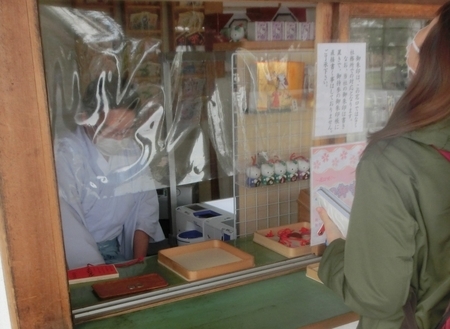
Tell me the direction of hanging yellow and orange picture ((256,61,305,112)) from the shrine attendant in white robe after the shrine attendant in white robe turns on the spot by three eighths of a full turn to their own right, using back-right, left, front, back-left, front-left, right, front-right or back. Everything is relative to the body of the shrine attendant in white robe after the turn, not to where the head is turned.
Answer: back

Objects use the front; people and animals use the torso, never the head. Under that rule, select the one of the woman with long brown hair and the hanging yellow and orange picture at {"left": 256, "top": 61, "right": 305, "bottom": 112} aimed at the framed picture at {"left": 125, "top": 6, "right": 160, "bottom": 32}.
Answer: the woman with long brown hair

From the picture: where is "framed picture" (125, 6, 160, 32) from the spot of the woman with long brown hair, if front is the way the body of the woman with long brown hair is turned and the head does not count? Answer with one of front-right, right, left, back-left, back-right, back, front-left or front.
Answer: front

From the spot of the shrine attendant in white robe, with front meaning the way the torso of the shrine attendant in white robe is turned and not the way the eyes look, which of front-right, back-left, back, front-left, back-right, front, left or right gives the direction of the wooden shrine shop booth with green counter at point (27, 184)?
front-right

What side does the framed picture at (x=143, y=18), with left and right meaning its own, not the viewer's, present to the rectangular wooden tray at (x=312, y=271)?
front

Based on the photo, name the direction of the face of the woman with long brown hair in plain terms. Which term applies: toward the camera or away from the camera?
away from the camera

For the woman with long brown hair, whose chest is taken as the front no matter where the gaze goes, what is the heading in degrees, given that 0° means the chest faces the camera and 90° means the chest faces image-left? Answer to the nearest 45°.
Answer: approximately 135°

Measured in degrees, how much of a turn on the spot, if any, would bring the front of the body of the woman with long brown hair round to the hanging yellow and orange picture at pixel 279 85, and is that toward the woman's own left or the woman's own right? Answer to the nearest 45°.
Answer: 0° — they already face it

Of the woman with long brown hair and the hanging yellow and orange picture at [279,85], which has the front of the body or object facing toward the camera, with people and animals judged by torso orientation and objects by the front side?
the hanging yellow and orange picture

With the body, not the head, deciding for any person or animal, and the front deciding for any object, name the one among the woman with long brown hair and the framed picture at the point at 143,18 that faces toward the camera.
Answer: the framed picture

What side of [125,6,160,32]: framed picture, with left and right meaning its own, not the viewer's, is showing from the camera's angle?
front

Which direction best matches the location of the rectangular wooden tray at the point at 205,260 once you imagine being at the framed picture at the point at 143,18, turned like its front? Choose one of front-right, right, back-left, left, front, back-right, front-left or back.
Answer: front

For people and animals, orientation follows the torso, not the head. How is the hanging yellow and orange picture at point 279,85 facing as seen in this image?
toward the camera

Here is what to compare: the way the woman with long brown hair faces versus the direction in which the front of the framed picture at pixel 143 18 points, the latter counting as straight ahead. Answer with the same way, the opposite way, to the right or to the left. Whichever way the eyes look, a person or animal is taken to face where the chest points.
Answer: the opposite way

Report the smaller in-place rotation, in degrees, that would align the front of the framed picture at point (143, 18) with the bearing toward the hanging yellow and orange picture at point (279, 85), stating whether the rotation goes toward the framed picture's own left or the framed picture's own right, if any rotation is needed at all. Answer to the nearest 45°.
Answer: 0° — it already faces it
